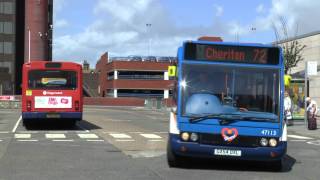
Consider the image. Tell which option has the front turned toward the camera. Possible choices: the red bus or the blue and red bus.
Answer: the blue and red bus

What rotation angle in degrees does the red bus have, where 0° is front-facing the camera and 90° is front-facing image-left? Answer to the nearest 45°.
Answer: approximately 180°

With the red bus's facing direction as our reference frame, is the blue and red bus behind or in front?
behind

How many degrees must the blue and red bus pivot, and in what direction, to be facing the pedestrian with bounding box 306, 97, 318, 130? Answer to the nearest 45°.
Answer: approximately 180°

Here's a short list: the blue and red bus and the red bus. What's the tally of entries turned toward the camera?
1

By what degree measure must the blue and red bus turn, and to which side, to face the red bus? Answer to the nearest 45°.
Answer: approximately 135° to its right

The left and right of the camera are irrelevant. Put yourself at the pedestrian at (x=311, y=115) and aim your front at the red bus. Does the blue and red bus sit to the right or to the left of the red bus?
left

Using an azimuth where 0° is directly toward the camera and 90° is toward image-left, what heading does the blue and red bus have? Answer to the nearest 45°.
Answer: approximately 0°

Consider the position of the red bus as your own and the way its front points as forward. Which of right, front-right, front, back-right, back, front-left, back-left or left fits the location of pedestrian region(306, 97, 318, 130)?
right
